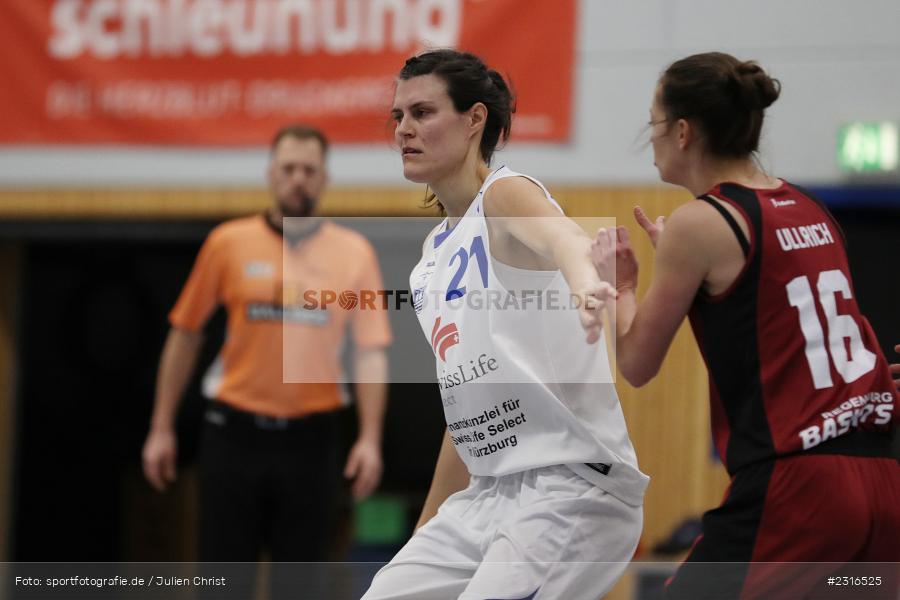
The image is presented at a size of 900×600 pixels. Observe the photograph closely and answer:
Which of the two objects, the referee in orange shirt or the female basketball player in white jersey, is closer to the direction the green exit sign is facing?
the female basketball player in white jersey

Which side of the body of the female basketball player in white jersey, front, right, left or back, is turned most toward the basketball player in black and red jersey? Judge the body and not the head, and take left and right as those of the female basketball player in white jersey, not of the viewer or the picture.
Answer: left

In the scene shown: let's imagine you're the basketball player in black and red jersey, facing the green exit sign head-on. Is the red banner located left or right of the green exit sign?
left

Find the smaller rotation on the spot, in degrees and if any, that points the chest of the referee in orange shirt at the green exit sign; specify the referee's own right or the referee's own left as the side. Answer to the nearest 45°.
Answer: approximately 90° to the referee's own left

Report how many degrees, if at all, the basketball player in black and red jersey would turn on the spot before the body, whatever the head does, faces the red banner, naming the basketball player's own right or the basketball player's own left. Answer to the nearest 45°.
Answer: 0° — they already face it

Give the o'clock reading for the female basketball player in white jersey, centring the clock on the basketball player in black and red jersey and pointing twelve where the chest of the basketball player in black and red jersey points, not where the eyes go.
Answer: The female basketball player in white jersey is roughly at 11 o'clock from the basketball player in black and red jersey.

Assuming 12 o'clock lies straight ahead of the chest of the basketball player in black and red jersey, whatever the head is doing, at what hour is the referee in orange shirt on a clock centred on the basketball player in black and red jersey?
The referee in orange shirt is roughly at 12 o'clock from the basketball player in black and red jersey.

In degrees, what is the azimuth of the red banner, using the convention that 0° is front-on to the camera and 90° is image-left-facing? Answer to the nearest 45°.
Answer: approximately 0°

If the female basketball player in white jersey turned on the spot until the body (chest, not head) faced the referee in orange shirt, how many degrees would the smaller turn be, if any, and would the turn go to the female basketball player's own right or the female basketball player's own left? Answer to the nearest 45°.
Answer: approximately 90° to the female basketball player's own right

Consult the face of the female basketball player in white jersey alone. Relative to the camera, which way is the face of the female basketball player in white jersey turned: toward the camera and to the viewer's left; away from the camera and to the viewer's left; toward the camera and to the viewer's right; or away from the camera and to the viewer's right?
toward the camera and to the viewer's left

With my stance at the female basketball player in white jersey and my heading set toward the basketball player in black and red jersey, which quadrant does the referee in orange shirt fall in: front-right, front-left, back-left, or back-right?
back-left

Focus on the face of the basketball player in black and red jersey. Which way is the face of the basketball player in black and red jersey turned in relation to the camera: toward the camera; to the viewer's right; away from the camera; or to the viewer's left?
to the viewer's left

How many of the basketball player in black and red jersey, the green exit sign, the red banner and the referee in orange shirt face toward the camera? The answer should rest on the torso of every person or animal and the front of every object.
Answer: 3

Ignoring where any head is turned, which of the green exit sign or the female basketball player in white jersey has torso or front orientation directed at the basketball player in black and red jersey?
the green exit sign

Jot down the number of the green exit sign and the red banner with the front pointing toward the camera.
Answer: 2

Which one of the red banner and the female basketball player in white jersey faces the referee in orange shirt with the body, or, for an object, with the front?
the red banner
